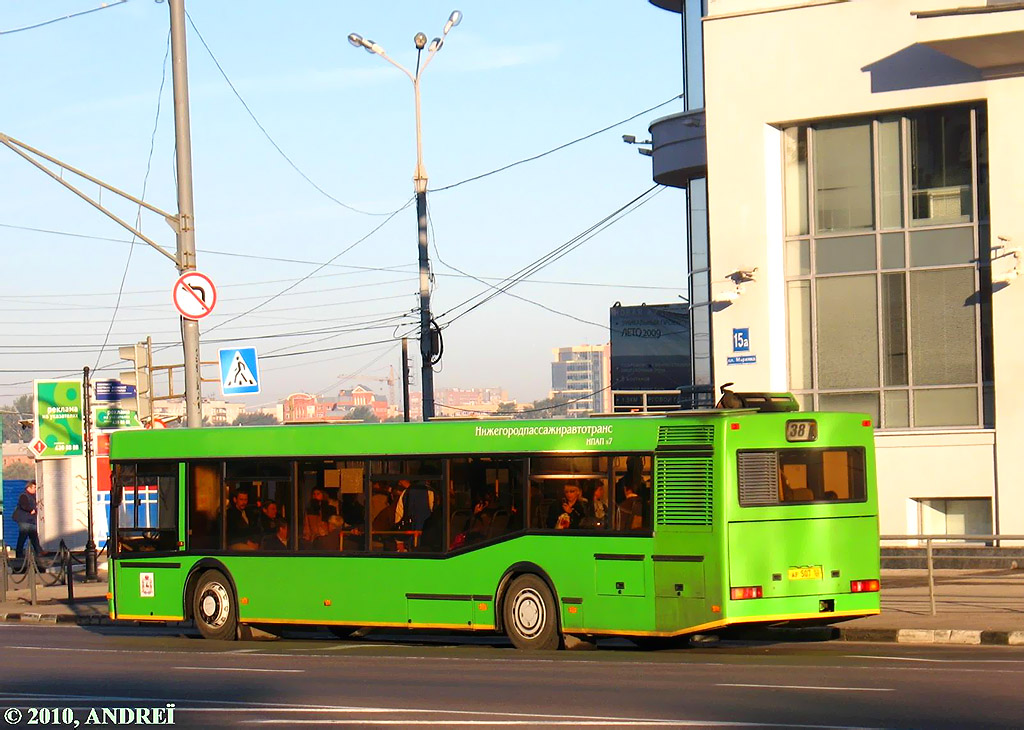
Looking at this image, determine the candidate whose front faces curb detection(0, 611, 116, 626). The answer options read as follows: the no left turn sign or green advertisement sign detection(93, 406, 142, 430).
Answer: the green advertisement sign

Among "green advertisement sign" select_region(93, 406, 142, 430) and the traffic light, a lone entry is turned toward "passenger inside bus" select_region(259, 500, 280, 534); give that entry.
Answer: the green advertisement sign

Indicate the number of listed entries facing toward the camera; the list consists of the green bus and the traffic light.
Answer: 0

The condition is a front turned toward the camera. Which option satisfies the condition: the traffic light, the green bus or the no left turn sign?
the no left turn sign

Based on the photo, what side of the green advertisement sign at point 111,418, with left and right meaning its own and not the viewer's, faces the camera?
front
